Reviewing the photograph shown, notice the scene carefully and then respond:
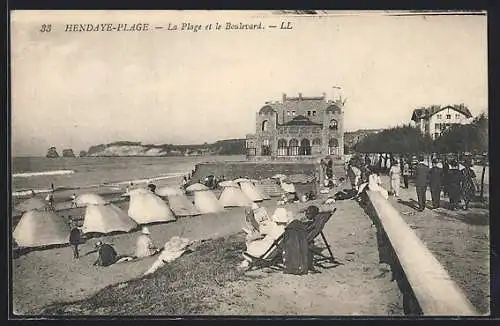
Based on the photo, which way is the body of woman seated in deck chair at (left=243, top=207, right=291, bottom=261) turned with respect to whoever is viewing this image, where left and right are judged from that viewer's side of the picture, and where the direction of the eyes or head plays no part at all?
facing to the left of the viewer

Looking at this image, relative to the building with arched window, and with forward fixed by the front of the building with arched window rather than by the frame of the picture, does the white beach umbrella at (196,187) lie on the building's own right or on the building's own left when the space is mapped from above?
on the building's own right

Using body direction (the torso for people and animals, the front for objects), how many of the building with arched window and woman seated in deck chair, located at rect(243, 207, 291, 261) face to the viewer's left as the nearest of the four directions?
1

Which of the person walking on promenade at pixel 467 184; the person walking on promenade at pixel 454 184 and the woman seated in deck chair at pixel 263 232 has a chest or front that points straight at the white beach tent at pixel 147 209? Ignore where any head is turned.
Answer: the woman seated in deck chair
